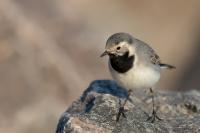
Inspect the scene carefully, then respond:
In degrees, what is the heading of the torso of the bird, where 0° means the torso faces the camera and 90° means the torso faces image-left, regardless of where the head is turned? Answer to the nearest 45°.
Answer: approximately 45°
